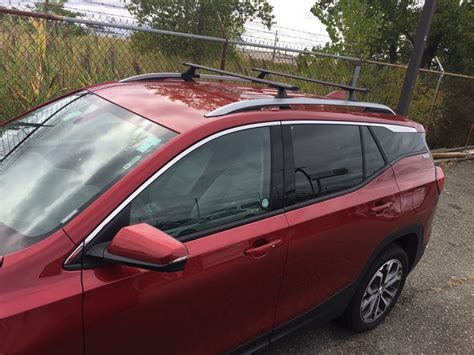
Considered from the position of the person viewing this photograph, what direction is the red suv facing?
facing the viewer and to the left of the viewer

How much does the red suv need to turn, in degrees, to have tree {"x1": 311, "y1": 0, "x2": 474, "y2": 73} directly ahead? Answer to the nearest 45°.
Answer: approximately 180°

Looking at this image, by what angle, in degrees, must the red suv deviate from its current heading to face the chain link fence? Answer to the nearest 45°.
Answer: approximately 90° to its right

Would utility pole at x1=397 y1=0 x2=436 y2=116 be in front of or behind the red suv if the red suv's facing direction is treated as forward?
behind
